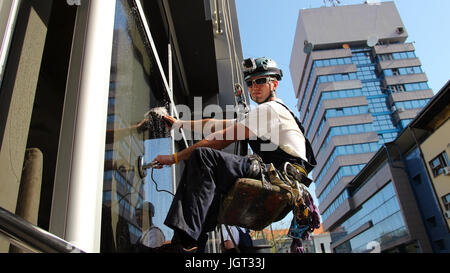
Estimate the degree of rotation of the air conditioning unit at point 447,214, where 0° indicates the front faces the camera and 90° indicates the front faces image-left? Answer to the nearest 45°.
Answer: approximately 45°

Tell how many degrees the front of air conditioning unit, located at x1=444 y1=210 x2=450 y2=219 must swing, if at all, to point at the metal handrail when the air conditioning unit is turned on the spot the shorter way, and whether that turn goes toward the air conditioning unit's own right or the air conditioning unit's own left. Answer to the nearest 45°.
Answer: approximately 45° to the air conditioning unit's own left
